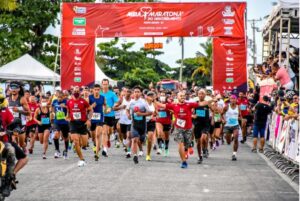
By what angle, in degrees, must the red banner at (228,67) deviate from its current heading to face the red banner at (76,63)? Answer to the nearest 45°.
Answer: approximately 90° to its right

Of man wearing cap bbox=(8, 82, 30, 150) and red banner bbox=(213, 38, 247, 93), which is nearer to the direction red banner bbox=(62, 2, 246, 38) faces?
the man wearing cap

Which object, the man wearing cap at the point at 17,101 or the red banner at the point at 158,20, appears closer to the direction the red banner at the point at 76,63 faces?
the man wearing cap

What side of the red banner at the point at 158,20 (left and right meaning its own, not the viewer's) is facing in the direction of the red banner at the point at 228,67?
left

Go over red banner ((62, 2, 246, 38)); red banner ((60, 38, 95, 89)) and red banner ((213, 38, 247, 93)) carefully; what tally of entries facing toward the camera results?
3

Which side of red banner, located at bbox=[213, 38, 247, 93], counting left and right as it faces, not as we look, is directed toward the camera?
front

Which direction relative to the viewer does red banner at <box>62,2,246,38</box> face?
toward the camera

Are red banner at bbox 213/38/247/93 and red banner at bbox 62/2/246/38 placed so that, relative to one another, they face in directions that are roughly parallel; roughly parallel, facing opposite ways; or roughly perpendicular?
roughly parallel

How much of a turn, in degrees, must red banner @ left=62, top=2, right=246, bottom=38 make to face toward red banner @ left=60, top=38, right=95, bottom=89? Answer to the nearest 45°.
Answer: approximately 90° to its right

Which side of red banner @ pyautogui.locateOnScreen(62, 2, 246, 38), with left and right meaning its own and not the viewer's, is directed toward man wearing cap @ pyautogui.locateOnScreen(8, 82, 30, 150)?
front

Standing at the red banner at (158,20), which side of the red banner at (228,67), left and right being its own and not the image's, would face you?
right

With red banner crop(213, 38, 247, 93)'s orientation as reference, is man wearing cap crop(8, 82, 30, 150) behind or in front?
in front

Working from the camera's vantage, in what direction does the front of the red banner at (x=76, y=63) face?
facing the viewer
